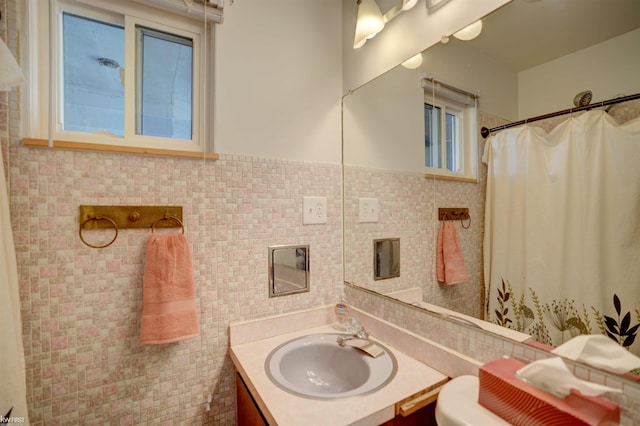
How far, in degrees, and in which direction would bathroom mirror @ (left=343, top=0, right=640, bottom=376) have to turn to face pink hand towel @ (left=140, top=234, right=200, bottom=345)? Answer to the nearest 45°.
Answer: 0° — it already faces it

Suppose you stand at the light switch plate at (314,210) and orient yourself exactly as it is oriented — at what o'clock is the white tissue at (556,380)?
The white tissue is roughly at 11 o'clock from the light switch plate.

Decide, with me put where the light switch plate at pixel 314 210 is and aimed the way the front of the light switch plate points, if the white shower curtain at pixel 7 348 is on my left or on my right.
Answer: on my right

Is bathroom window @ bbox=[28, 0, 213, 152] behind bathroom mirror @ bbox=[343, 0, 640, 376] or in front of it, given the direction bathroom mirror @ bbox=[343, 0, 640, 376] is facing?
in front

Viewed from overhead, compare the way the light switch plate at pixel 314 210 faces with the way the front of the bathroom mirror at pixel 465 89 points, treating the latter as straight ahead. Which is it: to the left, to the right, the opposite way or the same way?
to the left

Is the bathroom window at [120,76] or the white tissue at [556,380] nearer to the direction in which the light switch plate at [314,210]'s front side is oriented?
the white tissue

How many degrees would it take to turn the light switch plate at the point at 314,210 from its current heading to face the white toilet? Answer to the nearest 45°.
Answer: approximately 45° to its left

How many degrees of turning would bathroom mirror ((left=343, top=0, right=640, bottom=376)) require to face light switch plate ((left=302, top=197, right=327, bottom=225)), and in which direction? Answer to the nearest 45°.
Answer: approximately 45° to its right

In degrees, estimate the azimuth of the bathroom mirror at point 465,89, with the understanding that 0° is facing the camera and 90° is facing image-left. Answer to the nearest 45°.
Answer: approximately 45°

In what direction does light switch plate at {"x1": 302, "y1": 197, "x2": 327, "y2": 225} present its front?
toward the camera

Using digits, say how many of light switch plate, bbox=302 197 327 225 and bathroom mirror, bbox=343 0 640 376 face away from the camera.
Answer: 0

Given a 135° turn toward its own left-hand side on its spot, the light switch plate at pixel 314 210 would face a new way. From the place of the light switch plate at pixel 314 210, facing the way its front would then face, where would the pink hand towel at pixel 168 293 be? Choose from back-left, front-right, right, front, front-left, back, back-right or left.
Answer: back
